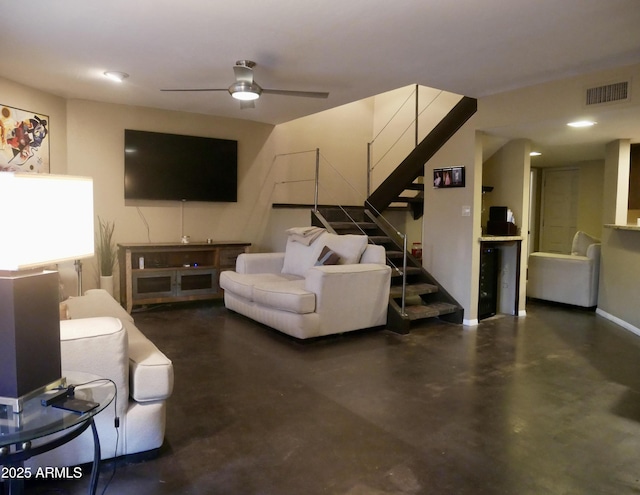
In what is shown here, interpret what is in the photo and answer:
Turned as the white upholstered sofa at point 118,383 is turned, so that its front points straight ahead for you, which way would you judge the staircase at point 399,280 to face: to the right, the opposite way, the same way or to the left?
to the right

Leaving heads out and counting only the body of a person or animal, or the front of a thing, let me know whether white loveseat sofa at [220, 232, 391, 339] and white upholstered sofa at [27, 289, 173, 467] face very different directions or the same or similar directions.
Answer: very different directions

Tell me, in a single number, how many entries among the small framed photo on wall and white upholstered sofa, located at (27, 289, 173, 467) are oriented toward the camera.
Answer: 1

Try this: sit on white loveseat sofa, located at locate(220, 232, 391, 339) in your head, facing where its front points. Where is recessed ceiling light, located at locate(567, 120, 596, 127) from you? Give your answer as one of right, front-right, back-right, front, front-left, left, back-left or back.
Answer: back-left

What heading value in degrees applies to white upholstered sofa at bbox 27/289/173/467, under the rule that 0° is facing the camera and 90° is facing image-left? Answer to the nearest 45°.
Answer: approximately 270°

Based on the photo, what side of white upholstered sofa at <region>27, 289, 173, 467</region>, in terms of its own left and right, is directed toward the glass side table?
right

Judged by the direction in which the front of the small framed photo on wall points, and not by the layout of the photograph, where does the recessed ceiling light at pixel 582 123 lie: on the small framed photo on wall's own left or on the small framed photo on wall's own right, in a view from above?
on the small framed photo on wall's own left

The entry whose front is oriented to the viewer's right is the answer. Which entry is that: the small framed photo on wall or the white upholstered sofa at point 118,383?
the white upholstered sofa

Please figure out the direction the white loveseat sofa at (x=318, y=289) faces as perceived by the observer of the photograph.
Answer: facing the viewer and to the left of the viewer

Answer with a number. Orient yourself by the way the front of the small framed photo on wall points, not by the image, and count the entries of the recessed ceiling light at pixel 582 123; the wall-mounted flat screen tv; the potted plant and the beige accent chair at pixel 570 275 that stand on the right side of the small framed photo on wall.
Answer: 2

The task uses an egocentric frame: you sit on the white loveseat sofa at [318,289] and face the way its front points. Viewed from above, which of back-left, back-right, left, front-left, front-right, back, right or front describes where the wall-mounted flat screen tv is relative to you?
right

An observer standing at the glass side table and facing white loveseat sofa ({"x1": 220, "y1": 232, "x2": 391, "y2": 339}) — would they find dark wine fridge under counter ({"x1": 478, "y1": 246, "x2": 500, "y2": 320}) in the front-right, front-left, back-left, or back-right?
front-right

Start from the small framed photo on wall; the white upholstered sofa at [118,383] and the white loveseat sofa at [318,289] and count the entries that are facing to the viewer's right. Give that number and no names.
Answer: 1

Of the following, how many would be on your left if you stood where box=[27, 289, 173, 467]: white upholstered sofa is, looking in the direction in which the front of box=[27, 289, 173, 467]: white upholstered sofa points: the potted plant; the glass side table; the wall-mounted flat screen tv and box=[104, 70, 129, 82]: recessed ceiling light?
3

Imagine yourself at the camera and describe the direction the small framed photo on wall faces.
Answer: facing the viewer

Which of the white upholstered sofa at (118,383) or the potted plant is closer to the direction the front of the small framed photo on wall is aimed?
the white upholstered sofa
